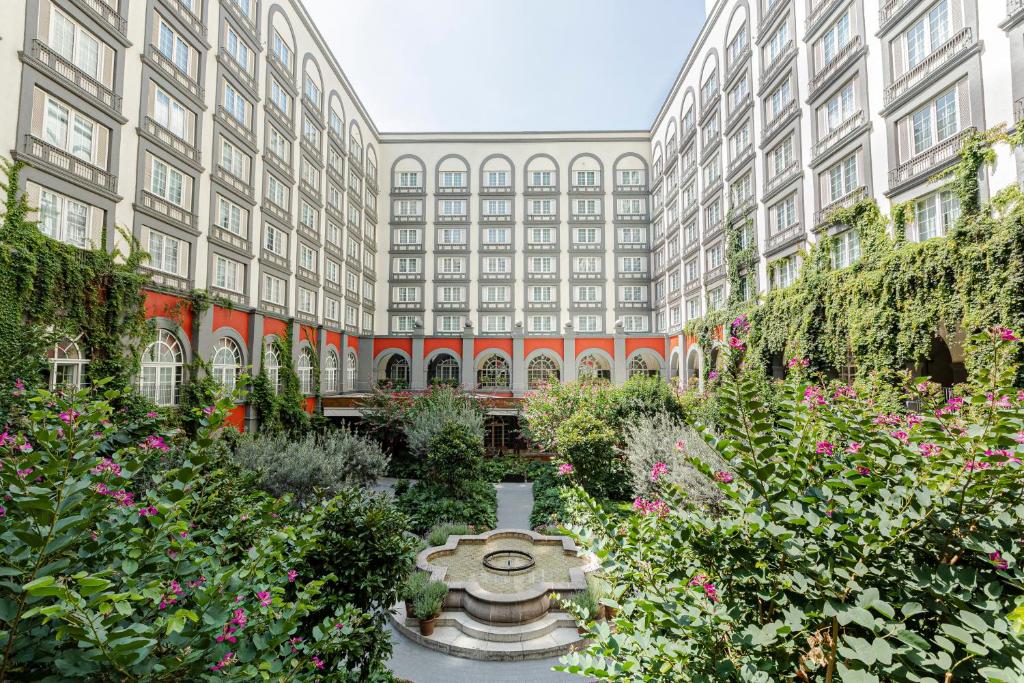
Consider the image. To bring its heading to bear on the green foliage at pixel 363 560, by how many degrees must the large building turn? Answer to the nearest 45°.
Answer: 0° — it already faces it

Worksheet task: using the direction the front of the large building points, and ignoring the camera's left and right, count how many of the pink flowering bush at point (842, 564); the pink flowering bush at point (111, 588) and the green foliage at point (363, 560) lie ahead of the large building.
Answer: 3

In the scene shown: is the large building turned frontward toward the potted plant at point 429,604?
yes

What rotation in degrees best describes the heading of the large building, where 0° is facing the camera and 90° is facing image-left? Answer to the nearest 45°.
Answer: approximately 0°

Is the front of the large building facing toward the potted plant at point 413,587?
yes

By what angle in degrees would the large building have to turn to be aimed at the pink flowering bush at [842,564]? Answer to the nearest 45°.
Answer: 0° — it already faces it

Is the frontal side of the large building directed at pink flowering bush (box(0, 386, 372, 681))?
yes
